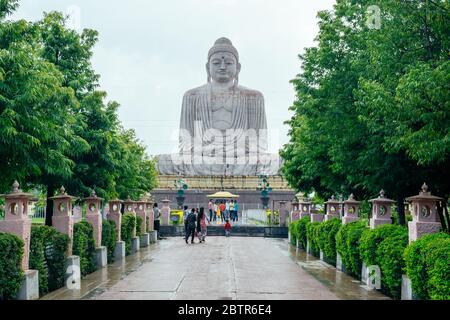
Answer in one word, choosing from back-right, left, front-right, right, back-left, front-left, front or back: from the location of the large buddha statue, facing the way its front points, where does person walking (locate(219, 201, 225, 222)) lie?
front

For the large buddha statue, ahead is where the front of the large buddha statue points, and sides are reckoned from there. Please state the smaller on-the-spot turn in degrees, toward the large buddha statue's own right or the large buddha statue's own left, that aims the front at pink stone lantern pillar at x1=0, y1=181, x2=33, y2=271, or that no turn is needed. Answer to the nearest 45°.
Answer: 0° — it already faces it

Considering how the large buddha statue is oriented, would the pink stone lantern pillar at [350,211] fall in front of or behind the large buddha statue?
in front

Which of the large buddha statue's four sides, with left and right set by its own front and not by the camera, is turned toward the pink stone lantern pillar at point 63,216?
front

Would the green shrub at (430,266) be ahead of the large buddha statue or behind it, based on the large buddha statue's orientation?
ahead

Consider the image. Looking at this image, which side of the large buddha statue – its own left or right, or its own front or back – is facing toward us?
front

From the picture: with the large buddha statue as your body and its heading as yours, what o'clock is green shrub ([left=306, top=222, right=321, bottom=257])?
The green shrub is roughly at 12 o'clock from the large buddha statue.
